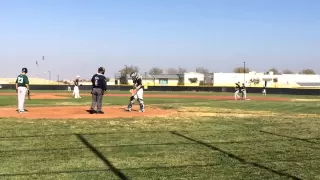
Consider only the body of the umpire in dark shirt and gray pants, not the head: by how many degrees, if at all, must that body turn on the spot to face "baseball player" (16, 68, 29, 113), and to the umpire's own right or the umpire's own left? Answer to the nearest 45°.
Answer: approximately 135° to the umpire's own left

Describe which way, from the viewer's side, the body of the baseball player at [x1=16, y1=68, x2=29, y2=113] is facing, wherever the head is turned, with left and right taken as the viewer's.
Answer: facing away from the viewer and to the right of the viewer

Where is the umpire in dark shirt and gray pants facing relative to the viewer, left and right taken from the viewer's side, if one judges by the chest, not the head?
facing away from the viewer and to the right of the viewer
